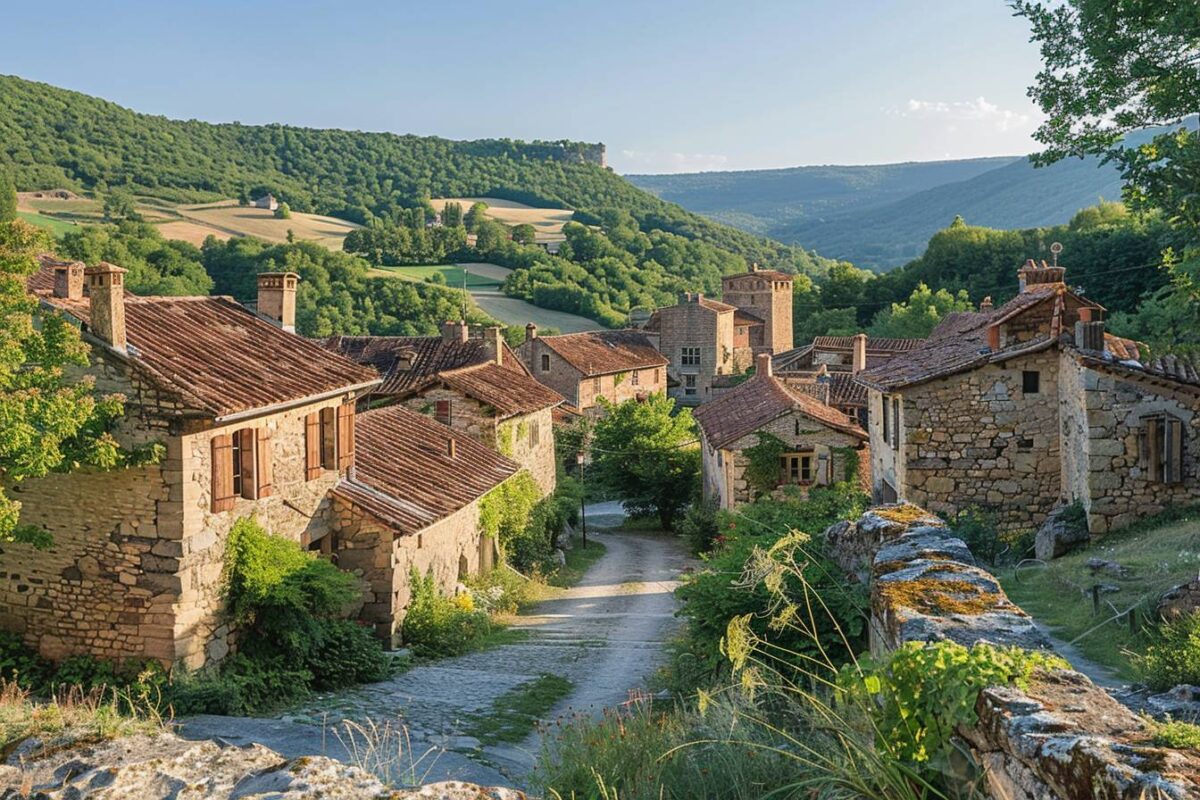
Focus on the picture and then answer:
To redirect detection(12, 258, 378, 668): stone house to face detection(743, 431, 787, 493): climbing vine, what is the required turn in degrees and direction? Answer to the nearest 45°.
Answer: approximately 90° to its left

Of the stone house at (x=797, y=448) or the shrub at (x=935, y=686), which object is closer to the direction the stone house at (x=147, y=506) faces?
the shrub

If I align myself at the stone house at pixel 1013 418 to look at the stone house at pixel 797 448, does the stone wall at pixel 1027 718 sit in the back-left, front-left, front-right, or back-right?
back-left

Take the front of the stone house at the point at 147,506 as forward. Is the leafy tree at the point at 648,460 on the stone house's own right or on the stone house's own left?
on the stone house's own left

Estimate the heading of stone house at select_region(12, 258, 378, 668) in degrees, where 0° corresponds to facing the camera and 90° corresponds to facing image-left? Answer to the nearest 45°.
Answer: approximately 315°

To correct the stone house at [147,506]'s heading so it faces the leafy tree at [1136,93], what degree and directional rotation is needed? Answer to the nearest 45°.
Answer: approximately 45° to its left

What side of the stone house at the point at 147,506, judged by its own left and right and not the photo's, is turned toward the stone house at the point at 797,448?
left

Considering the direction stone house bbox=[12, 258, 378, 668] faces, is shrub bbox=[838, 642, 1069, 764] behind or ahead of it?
ahead

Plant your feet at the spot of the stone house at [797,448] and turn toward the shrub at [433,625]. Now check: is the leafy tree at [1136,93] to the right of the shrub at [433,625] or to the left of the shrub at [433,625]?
left

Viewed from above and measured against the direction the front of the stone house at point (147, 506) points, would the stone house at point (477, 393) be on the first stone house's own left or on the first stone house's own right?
on the first stone house's own left

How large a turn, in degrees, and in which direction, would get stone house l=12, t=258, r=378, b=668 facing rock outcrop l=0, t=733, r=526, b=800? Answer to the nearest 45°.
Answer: approximately 45° to its right

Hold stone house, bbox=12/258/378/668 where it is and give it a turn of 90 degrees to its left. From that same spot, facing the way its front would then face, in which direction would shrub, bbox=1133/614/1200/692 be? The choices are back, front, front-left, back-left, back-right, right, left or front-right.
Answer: right

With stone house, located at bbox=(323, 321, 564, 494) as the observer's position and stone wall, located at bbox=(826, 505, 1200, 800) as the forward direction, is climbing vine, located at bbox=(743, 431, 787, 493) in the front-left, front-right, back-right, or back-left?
front-left
